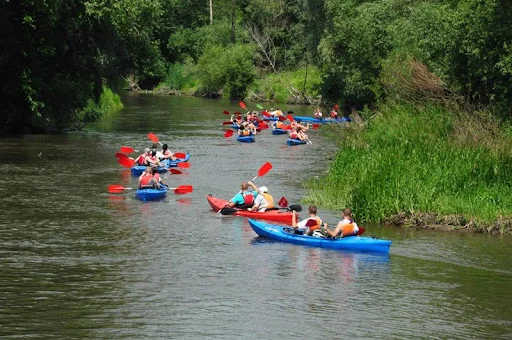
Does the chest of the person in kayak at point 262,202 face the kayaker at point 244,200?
yes

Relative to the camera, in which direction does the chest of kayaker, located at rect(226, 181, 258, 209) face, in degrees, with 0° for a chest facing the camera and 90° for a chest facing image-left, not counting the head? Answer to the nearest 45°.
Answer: approximately 135°

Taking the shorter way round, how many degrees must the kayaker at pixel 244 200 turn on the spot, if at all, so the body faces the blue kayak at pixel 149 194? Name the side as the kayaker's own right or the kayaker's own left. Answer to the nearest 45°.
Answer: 0° — they already face it

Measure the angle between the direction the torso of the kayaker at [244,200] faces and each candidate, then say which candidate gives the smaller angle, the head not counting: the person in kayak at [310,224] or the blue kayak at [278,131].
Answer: the blue kayak

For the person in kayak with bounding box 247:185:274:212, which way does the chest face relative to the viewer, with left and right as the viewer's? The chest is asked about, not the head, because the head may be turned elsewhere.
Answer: facing away from the viewer and to the left of the viewer

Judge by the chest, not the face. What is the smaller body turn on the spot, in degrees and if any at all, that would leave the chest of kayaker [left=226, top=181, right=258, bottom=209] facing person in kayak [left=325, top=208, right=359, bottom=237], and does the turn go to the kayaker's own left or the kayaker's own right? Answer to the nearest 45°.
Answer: approximately 180°
